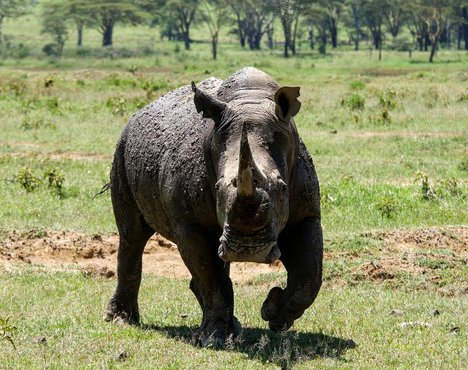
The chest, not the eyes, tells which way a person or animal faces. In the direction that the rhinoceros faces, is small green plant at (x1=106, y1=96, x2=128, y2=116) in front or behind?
behind

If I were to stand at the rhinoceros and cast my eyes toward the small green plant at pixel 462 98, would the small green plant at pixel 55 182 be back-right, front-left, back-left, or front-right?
front-left

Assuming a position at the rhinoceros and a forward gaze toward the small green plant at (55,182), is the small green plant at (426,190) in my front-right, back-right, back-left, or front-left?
front-right

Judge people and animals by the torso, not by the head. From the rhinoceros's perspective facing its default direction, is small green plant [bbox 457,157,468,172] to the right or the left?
on its left

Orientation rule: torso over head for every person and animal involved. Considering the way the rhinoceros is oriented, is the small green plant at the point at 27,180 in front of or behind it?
behind

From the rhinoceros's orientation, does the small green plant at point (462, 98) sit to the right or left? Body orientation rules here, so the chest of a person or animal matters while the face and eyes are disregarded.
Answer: on its left

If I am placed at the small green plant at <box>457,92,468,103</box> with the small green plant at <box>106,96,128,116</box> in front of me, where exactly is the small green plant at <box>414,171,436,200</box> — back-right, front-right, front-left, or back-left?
front-left

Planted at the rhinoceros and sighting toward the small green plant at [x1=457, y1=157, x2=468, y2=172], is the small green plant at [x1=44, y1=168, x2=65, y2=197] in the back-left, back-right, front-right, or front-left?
front-left

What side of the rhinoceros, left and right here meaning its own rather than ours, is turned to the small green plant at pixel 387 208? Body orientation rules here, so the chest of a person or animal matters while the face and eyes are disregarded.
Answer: left

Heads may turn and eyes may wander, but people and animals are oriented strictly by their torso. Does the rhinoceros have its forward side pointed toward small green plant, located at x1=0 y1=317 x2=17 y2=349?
no

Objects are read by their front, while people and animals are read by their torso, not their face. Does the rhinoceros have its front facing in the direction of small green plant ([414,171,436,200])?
no

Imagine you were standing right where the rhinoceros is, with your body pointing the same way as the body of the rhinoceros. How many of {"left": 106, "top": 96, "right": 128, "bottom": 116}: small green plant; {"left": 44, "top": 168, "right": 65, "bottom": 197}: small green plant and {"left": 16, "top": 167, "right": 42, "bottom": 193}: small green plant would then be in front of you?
0

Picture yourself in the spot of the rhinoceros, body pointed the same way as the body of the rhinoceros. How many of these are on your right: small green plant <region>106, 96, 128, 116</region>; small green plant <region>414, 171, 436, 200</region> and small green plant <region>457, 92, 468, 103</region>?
0

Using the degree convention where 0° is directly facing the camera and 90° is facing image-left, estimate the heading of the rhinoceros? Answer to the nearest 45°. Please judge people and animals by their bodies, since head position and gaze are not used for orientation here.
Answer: approximately 315°

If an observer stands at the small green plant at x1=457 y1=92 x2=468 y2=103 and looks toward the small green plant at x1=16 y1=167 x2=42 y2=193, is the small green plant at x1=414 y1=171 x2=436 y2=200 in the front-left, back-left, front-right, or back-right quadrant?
front-left
